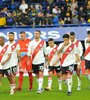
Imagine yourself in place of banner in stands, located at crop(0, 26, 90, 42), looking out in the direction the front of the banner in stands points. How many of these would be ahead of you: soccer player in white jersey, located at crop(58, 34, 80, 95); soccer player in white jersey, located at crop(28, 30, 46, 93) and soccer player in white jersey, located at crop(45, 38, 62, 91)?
3

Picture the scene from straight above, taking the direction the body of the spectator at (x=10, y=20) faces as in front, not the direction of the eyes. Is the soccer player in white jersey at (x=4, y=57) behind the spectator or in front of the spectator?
in front

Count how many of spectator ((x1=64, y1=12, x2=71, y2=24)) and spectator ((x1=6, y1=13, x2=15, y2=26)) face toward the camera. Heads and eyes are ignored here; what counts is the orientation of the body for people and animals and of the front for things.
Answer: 2

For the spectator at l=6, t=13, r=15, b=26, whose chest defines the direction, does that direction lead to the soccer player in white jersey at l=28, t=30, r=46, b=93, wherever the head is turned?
yes

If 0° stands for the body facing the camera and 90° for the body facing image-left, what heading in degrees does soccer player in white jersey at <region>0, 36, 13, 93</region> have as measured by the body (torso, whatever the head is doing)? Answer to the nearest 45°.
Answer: approximately 45°

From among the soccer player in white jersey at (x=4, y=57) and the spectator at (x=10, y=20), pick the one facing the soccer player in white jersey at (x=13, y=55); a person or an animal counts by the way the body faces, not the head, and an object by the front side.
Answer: the spectator

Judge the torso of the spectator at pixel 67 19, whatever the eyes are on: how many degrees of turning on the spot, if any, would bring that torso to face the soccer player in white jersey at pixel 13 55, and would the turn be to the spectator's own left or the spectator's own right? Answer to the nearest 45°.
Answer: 0° — they already face them

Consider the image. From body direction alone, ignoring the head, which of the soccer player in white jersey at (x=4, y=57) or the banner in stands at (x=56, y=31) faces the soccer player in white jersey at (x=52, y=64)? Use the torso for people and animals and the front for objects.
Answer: the banner in stands

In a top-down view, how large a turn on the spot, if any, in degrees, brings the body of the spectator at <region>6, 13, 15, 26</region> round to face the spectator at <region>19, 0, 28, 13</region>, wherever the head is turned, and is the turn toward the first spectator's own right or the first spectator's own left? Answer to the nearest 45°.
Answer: approximately 135° to the first spectator's own left

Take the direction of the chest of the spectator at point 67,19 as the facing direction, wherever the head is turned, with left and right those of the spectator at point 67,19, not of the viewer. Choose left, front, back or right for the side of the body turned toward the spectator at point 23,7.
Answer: right

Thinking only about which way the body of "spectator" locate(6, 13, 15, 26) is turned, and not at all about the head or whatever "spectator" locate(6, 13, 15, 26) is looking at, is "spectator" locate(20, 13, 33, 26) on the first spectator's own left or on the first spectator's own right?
on the first spectator's own left
